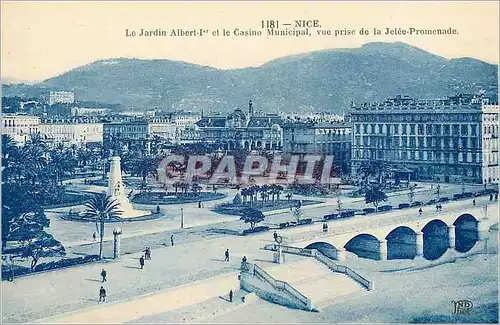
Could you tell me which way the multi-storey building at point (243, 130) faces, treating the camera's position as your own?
facing the viewer

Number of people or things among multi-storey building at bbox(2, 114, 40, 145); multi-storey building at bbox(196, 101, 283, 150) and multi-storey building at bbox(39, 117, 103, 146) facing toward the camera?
3

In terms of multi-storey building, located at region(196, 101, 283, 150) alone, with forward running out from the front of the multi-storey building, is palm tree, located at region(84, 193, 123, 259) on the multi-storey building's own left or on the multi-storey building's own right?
on the multi-storey building's own right

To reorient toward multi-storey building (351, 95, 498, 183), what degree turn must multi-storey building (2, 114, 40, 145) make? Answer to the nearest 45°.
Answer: approximately 90° to its left

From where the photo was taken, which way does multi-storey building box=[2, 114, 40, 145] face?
toward the camera

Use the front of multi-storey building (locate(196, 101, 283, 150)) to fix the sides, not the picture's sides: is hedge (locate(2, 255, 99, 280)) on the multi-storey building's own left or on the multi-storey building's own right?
on the multi-storey building's own right
